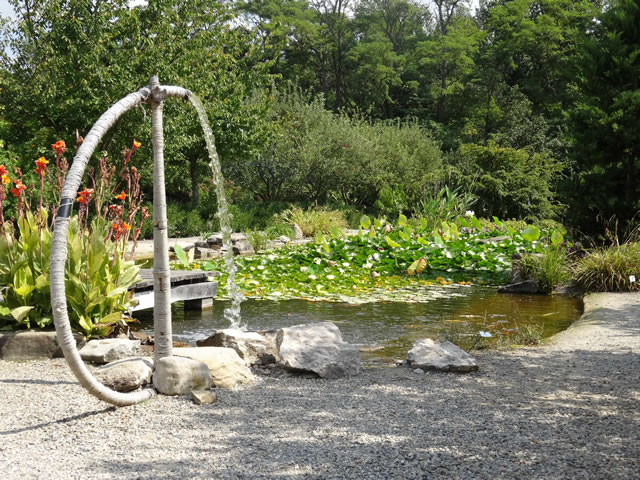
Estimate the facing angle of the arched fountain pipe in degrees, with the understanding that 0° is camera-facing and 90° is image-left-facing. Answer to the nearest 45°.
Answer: approximately 270°

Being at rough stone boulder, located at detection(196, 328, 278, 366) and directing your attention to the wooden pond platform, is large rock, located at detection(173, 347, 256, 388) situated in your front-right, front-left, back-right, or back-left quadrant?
back-left

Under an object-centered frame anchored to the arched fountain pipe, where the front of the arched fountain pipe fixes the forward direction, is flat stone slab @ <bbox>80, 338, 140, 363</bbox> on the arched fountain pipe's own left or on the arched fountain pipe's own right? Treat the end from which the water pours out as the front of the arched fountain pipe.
on the arched fountain pipe's own left

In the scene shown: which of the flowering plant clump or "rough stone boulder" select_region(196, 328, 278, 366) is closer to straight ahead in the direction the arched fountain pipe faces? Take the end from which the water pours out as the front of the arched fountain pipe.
the rough stone boulder

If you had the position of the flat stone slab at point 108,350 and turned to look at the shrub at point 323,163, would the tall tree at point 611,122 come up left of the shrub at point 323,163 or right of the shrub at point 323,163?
right

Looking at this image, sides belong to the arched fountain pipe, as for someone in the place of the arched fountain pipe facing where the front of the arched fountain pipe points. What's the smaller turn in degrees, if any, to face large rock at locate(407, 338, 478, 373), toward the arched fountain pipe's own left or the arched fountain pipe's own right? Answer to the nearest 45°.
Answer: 0° — it already faces it

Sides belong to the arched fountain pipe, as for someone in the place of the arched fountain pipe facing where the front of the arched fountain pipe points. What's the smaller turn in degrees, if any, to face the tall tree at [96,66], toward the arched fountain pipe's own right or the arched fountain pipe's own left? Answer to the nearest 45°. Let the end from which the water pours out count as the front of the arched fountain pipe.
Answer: approximately 90° to the arched fountain pipe's own left

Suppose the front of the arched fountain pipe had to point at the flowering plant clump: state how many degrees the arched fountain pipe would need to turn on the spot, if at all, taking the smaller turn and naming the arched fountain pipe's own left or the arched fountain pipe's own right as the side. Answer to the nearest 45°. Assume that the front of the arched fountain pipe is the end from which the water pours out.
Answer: approximately 90° to the arched fountain pipe's own left

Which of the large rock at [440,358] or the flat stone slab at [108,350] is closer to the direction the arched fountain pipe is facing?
the large rock
